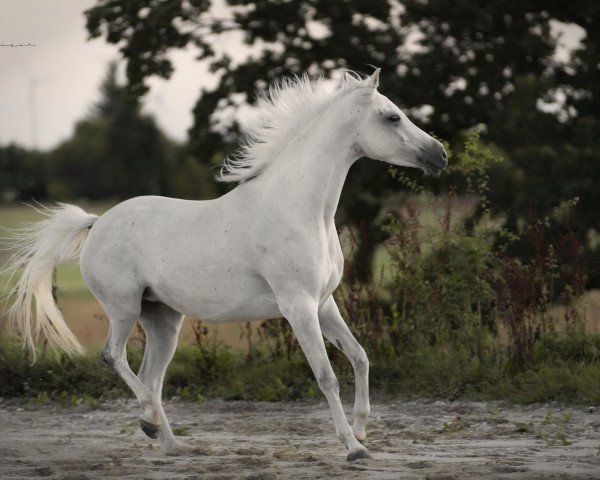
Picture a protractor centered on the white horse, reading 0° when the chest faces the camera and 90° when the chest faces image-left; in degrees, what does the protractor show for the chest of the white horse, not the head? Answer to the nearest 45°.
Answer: approximately 270°
